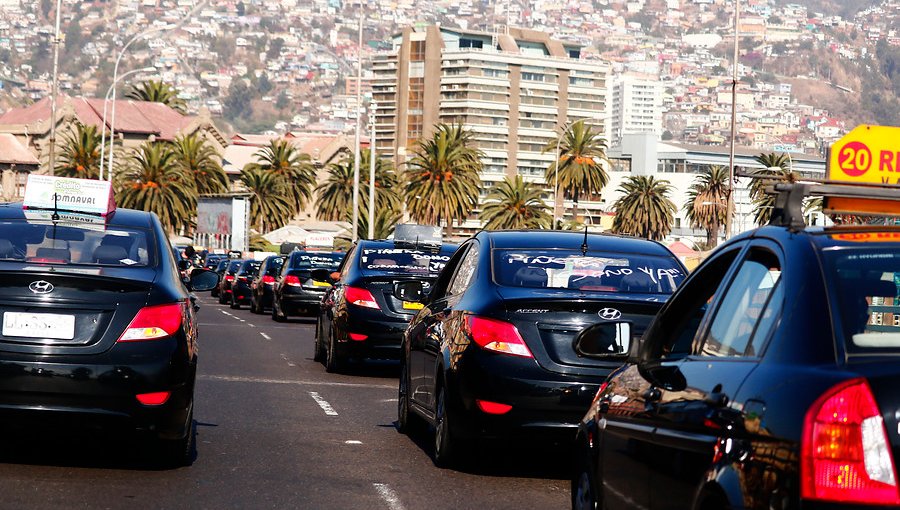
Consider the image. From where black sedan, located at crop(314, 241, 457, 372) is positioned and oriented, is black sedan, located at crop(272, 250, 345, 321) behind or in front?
in front

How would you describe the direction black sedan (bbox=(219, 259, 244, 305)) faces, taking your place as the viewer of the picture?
facing away from the viewer

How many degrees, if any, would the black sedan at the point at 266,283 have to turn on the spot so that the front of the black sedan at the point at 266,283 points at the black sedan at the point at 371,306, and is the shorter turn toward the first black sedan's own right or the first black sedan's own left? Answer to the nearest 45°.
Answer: approximately 180°

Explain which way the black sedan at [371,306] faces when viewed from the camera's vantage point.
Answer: facing away from the viewer

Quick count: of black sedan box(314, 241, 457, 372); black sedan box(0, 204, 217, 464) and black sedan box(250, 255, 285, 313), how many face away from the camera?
3

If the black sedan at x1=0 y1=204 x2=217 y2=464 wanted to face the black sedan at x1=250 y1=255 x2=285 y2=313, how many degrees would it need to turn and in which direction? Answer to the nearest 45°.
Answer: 0° — it already faces it

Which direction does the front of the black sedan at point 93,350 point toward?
away from the camera

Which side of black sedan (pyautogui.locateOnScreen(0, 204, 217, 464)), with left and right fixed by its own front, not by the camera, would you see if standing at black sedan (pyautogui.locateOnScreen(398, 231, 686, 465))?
right

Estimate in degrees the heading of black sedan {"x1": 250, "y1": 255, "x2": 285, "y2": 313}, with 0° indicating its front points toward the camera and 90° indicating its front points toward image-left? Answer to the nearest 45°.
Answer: approximately 180°

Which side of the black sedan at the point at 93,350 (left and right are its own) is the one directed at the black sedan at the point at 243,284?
front

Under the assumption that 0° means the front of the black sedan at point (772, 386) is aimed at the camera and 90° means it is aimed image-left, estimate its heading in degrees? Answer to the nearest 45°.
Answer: approximately 135°

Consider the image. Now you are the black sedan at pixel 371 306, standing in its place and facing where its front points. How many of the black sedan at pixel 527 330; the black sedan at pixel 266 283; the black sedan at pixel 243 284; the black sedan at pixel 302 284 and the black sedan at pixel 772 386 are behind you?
2

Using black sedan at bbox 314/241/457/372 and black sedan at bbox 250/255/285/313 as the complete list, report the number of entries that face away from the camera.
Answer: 2

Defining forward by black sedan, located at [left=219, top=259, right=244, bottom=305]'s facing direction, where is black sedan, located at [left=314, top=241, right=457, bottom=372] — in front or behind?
behind
